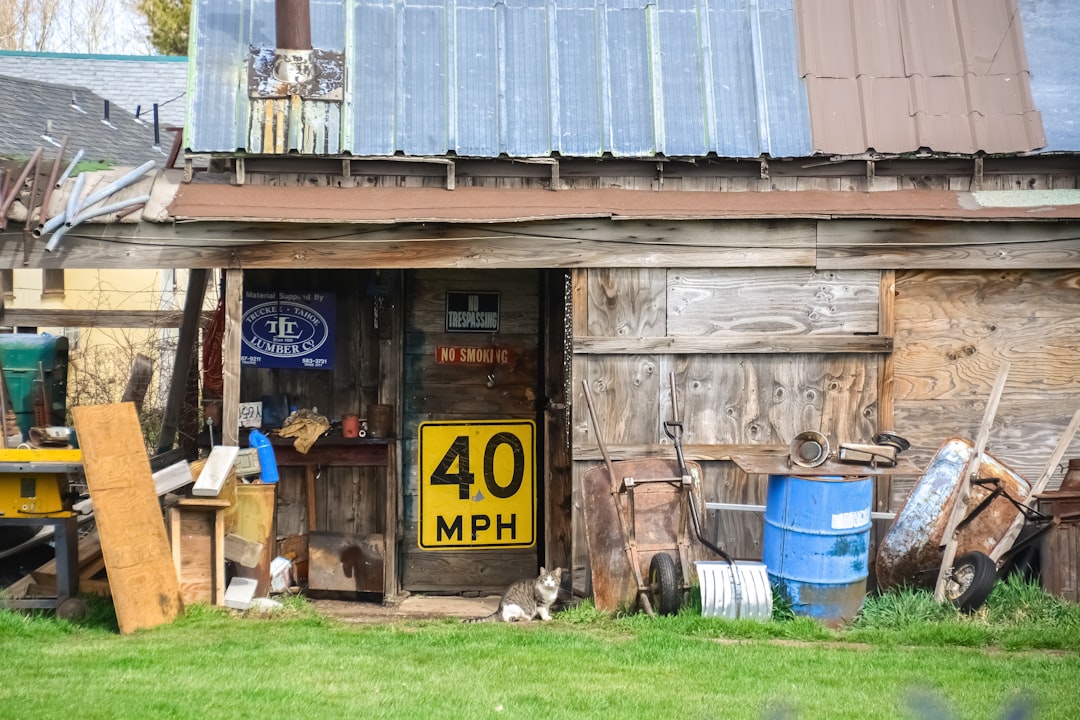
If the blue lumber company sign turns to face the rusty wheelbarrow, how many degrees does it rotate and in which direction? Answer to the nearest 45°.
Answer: approximately 45° to its left

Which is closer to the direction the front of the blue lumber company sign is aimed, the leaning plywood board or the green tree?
the leaning plywood board
